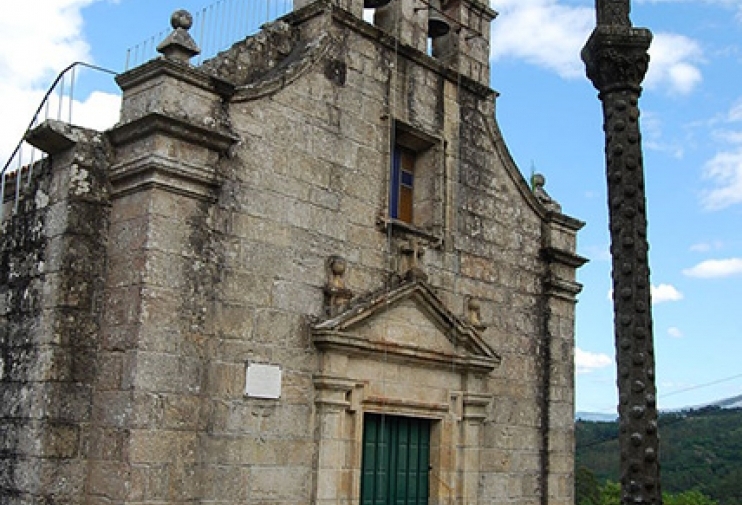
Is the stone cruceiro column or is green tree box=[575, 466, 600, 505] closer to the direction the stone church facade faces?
the stone cruceiro column

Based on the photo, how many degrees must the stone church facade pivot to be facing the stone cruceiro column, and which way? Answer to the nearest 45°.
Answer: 0° — it already faces it

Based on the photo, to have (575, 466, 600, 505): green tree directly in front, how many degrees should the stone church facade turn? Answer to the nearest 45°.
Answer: approximately 90° to its left

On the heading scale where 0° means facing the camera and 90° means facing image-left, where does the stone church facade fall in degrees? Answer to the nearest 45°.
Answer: approximately 315°
